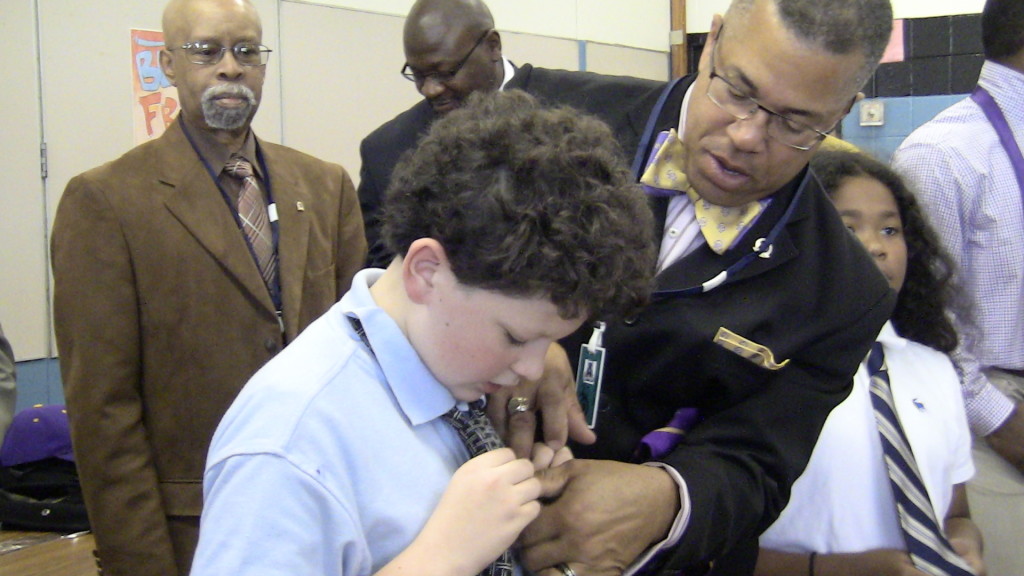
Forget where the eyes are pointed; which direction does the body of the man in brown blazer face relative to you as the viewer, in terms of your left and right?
facing the viewer and to the right of the viewer

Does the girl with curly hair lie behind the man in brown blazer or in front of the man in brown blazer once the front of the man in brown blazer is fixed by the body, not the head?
in front

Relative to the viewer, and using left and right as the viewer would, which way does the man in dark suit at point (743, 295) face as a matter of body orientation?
facing the viewer and to the left of the viewer

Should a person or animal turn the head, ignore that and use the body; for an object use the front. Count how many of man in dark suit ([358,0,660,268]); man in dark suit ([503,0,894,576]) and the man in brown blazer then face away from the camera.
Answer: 0

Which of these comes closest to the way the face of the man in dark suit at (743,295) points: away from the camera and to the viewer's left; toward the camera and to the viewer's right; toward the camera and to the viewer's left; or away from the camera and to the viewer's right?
toward the camera and to the viewer's left

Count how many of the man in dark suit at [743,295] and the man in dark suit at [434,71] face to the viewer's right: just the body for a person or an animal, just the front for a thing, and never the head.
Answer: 0

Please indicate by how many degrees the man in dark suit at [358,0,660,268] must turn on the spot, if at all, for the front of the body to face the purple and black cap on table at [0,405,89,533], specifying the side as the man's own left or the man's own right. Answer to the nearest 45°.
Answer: approximately 90° to the man's own right

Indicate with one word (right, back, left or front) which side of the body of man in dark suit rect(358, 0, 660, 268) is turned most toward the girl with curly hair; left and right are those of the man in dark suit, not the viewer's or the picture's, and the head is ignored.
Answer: left

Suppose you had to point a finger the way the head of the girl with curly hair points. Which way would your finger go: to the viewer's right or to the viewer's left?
to the viewer's left
